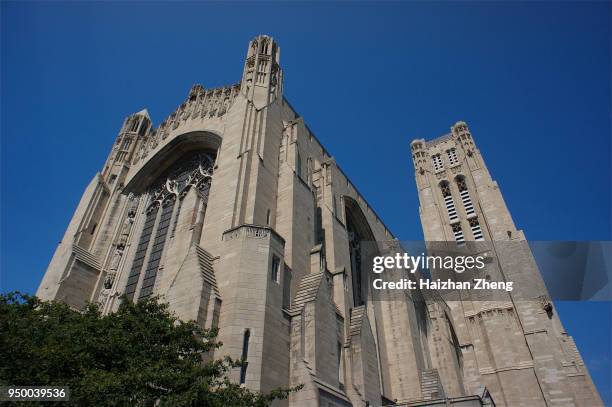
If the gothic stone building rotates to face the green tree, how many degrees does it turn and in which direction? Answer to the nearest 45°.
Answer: approximately 45° to its left
